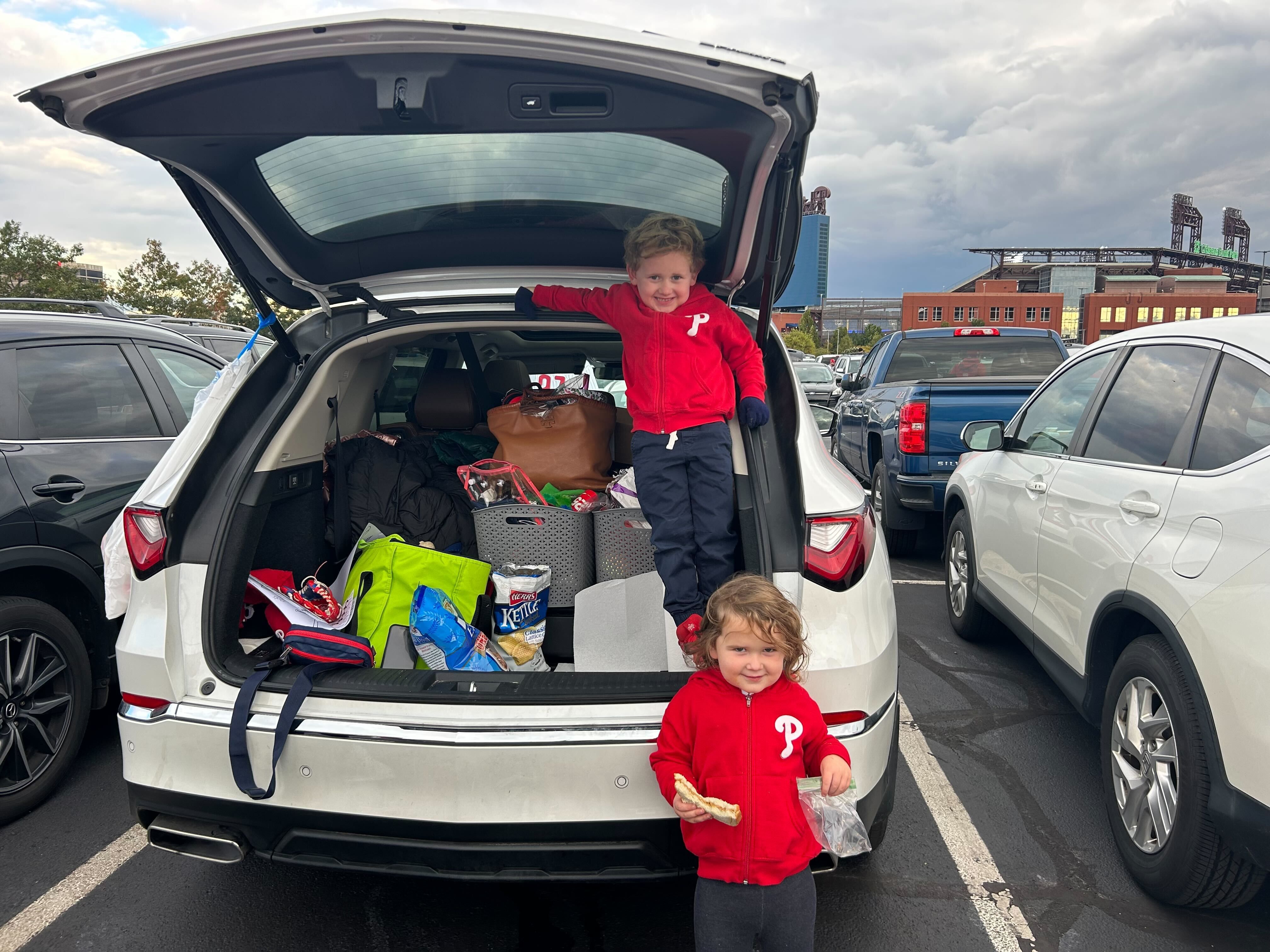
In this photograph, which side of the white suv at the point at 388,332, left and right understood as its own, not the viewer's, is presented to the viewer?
back

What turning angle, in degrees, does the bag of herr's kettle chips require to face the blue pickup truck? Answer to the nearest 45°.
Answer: approximately 135° to its left

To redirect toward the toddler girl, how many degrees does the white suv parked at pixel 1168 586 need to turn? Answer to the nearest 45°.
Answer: approximately 90° to its left

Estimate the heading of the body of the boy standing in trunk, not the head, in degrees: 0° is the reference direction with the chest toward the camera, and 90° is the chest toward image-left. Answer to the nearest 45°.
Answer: approximately 0°

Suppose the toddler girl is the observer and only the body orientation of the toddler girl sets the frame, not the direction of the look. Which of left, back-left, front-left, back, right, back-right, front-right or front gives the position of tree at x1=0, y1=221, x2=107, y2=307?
back-right

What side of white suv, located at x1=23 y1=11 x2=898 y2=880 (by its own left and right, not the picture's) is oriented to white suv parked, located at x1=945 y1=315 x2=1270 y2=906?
right
